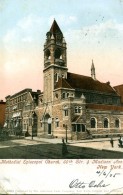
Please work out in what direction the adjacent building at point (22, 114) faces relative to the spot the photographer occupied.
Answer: facing the viewer and to the left of the viewer
